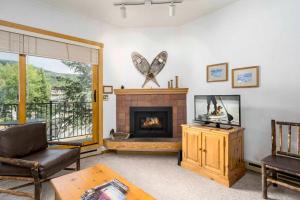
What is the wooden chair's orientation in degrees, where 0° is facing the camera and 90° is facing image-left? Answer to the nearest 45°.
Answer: approximately 45°

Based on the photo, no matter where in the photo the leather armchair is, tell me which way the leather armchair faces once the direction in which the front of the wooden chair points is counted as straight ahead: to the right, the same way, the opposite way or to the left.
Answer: the opposite way

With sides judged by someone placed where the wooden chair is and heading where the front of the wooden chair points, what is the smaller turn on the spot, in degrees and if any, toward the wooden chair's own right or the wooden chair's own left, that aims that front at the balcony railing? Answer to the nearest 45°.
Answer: approximately 45° to the wooden chair's own right

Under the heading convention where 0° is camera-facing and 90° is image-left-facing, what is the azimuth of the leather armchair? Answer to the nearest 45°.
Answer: approximately 315°

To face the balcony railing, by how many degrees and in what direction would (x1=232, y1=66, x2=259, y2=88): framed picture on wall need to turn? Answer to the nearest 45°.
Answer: approximately 45° to its right

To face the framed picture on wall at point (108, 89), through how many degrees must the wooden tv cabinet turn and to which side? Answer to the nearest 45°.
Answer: approximately 45° to its right

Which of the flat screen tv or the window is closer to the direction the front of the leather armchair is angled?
the flat screen tv

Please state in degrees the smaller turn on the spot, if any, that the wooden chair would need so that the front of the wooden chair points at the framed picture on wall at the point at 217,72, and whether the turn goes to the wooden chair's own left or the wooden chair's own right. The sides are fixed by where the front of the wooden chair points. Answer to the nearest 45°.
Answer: approximately 90° to the wooden chair's own right
